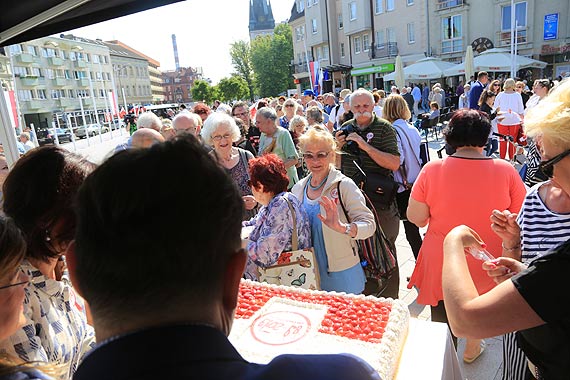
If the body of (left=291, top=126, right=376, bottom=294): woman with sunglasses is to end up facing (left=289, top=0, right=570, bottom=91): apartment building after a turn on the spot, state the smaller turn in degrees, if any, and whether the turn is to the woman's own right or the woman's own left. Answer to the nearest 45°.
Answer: approximately 135° to the woman's own right

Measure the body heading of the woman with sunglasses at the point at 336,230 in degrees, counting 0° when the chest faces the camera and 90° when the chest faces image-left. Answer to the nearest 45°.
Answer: approximately 45°

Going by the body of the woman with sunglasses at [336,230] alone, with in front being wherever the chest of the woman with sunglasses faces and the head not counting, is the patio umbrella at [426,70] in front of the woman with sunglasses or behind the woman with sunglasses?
behind
